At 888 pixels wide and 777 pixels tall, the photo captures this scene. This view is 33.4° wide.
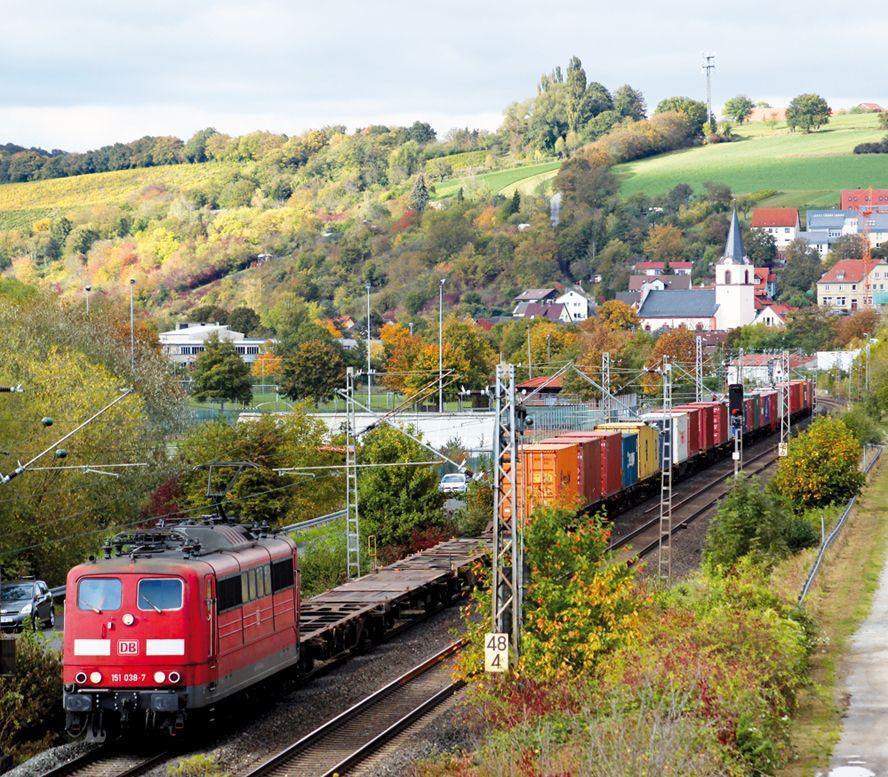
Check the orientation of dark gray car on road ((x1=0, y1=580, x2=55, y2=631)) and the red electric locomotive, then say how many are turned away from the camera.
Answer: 0

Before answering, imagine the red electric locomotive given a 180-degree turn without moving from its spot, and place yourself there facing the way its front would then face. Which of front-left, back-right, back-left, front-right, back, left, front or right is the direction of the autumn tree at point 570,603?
front-right

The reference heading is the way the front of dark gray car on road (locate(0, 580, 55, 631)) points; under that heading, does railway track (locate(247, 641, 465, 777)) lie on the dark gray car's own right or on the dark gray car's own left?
on the dark gray car's own left

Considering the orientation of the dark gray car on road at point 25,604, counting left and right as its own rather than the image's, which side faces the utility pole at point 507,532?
left

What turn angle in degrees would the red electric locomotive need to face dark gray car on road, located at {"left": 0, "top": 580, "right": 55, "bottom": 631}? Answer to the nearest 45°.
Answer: approximately 135° to its right

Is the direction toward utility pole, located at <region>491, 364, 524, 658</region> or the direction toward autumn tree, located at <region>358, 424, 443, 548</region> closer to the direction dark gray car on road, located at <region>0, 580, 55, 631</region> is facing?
the utility pole

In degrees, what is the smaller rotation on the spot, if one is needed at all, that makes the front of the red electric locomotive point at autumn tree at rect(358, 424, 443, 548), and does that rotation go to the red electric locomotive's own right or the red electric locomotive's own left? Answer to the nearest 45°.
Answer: approximately 135° to the red electric locomotive's own right

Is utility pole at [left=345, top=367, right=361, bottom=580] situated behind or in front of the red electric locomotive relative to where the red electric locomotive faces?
behind

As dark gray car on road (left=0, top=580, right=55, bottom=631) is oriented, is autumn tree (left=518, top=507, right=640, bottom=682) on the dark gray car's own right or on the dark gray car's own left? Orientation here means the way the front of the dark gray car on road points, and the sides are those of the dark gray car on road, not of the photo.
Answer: on the dark gray car's own left

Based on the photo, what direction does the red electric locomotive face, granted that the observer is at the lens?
facing the viewer and to the left of the viewer

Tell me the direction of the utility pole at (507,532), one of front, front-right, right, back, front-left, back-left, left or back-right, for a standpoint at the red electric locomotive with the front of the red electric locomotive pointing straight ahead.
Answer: back-left

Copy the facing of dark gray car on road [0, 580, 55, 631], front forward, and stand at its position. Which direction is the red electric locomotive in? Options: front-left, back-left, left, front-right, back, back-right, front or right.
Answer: front-left
